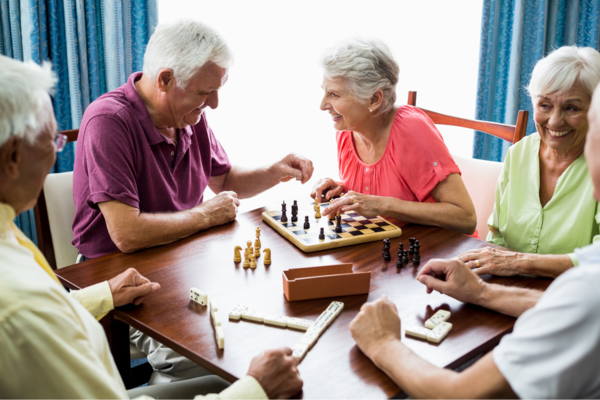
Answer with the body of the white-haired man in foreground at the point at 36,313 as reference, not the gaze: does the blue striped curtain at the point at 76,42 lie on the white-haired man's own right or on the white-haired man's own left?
on the white-haired man's own left

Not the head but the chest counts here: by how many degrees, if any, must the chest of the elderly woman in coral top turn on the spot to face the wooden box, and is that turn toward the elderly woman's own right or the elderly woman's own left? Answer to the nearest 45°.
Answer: approximately 45° to the elderly woman's own left

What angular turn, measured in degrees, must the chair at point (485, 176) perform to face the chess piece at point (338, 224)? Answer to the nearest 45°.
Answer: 0° — it already faces it

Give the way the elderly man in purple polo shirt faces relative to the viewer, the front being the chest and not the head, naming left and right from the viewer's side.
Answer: facing the viewer and to the right of the viewer

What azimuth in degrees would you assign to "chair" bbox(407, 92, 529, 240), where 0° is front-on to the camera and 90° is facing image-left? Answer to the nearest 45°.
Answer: approximately 45°

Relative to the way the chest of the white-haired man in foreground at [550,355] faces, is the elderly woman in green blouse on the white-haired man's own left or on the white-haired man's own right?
on the white-haired man's own right

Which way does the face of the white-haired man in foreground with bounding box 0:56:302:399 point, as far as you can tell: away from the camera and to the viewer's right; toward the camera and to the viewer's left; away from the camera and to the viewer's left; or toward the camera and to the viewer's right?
away from the camera and to the viewer's right

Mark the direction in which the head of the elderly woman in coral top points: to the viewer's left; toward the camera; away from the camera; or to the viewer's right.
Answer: to the viewer's left

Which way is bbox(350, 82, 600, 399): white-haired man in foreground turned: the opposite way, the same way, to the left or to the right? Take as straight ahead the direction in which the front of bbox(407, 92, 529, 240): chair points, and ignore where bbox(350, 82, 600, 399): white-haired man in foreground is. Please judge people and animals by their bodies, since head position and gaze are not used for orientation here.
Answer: to the right

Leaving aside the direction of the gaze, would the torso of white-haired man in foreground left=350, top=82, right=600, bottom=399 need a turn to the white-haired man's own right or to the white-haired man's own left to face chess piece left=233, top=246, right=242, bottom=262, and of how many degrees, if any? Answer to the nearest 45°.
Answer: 0° — they already face it
